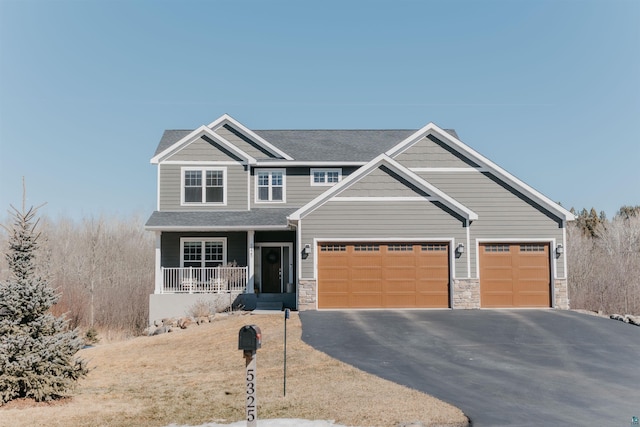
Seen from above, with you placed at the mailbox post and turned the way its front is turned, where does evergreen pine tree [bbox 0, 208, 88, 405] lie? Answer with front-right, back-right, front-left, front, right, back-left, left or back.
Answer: back-right

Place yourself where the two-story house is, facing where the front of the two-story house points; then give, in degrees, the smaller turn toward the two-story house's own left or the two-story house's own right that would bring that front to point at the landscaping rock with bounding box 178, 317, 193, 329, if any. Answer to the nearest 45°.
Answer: approximately 90° to the two-story house's own right

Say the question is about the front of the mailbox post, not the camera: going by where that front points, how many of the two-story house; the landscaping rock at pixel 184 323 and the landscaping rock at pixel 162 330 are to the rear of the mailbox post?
3

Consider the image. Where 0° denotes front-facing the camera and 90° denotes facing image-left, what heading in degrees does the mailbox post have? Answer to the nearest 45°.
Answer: approximately 0°

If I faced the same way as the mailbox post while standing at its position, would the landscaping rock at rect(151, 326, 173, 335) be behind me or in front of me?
behind

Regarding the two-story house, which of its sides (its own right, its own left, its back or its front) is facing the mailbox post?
front

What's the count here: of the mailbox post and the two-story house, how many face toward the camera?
2

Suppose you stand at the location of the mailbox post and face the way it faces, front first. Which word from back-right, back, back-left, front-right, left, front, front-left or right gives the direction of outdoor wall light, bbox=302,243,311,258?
back
